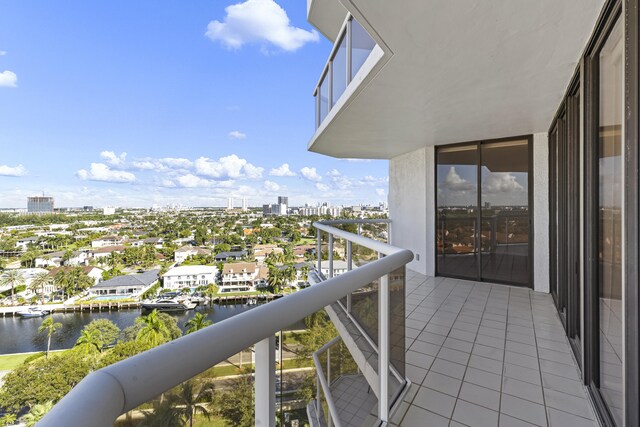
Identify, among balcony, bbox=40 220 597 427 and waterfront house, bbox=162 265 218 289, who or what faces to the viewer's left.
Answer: the balcony

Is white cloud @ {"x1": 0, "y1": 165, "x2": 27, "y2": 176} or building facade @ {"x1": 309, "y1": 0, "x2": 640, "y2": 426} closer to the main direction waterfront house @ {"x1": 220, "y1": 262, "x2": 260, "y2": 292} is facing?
the building facade

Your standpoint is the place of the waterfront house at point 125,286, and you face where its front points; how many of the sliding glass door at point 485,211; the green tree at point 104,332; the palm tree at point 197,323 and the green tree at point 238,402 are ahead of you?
4

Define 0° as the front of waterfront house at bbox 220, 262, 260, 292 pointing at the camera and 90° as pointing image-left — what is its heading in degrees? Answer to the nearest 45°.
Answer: approximately 0°

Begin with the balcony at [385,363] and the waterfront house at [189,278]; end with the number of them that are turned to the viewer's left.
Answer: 1

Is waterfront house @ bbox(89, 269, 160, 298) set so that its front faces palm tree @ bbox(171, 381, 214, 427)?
yes

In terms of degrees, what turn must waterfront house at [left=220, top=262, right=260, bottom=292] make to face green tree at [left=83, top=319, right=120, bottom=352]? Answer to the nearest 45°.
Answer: approximately 45° to its right

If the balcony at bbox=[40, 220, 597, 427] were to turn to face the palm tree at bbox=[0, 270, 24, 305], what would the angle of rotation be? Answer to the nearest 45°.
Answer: approximately 45° to its right

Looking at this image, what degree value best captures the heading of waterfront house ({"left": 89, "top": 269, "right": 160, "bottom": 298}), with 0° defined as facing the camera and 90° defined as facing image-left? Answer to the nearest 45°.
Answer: approximately 0°
